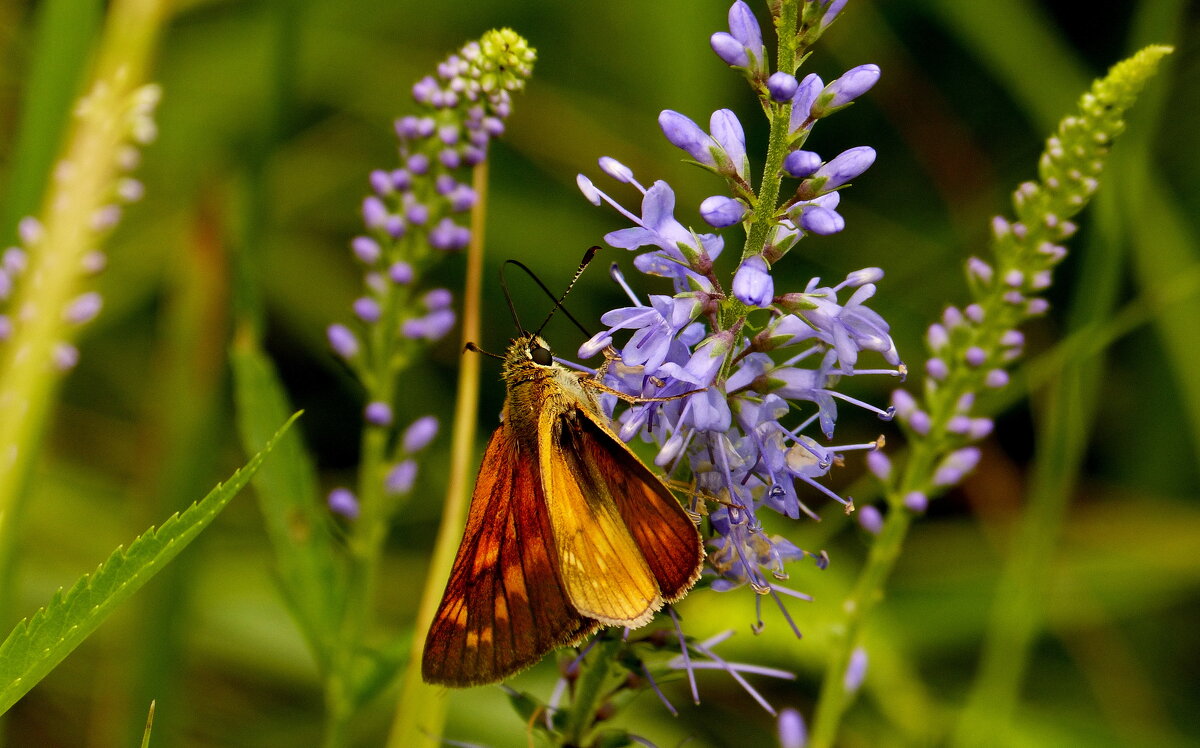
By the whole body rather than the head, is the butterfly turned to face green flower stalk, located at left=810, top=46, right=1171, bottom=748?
yes

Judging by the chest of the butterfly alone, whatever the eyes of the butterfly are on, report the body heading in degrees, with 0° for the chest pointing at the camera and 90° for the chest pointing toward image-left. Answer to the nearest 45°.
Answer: approximately 225°
